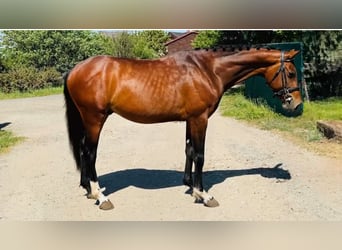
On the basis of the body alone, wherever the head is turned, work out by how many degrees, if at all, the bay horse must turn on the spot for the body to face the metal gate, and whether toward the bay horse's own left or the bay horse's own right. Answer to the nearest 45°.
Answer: approximately 45° to the bay horse's own left

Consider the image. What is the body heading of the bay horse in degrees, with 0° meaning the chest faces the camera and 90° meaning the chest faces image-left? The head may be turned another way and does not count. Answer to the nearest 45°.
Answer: approximately 270°

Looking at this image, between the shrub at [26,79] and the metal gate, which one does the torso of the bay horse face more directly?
the metal gate

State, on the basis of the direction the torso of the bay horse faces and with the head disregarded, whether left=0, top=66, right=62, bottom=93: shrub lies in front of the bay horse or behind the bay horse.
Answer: behind
